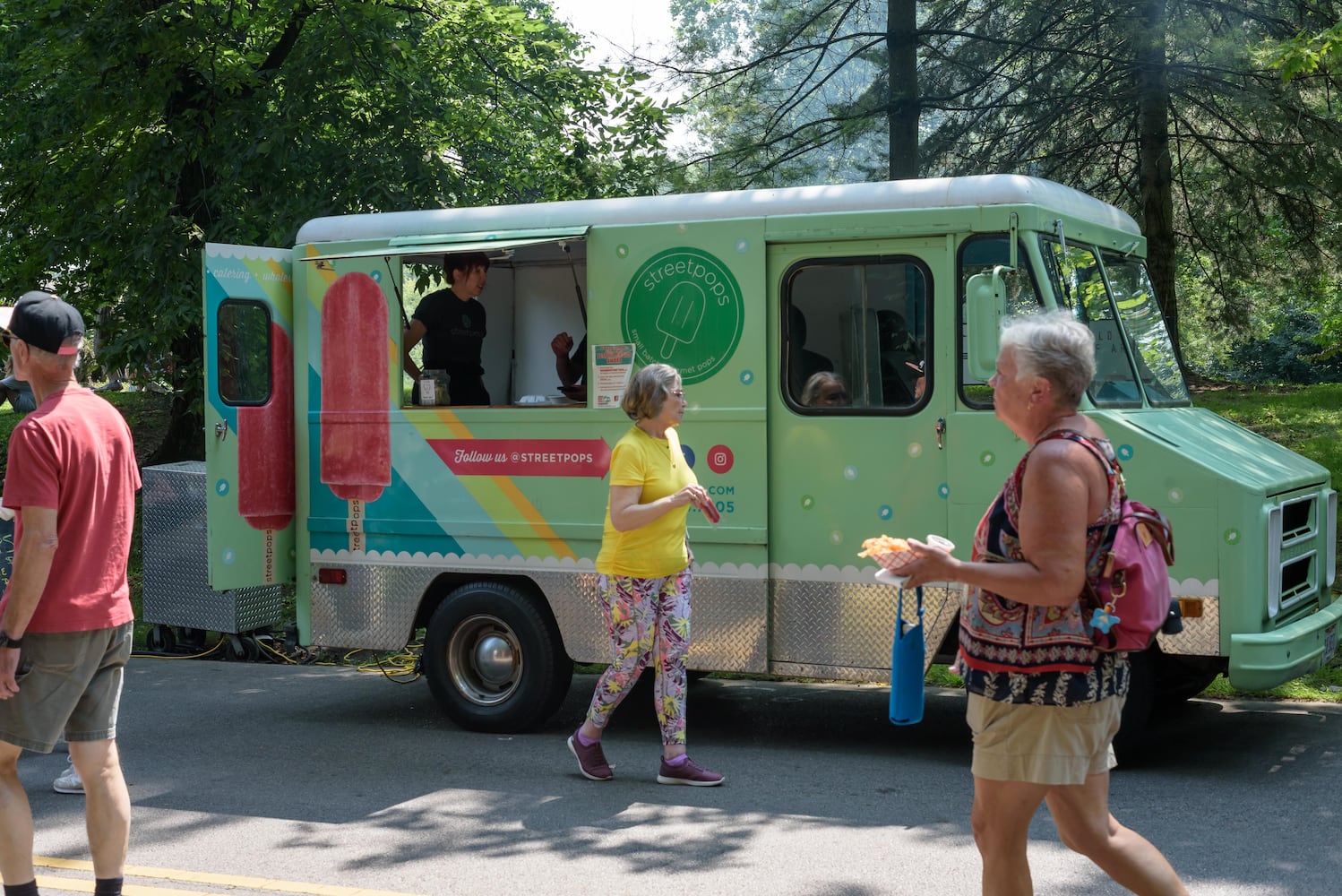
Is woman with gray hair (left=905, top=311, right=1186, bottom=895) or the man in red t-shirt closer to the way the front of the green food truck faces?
the woman with gray hair

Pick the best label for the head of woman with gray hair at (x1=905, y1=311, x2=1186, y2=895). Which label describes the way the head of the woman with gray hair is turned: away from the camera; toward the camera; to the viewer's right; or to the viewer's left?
to the viewer's left

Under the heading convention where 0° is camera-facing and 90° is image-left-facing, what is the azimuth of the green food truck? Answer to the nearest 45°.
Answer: approximately 270°

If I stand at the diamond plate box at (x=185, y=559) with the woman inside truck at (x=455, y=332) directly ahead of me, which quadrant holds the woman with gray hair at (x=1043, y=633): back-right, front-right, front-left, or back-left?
front-right

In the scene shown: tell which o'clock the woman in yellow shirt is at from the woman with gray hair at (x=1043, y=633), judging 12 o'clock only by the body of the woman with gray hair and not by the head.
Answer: The woman in yellow shirt is roughly at 2 o'clock from the woman with gray hair.

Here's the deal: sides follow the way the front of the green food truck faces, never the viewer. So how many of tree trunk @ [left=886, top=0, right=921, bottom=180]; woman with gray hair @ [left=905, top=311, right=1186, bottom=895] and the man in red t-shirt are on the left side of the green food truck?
1

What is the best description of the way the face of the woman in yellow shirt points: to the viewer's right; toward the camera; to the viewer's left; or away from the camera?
to the viewer's right

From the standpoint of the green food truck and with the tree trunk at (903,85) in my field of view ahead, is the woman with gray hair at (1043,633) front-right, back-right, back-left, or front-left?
back-right

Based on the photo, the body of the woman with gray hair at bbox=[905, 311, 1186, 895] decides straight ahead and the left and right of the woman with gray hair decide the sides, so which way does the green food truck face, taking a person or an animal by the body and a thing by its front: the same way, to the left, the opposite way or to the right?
the opposite way

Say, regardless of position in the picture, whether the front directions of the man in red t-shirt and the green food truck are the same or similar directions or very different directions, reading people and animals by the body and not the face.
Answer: very different directions

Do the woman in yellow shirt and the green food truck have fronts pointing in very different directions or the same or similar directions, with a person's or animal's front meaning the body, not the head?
same or similar directions

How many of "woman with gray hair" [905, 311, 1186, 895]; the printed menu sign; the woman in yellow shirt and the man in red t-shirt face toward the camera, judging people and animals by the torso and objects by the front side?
1

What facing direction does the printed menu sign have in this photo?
toward the camera

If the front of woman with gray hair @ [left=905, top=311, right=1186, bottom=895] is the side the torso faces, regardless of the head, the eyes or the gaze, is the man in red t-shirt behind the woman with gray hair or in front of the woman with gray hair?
in front

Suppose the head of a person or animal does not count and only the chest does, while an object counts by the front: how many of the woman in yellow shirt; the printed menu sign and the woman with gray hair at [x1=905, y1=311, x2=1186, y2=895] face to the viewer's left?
1

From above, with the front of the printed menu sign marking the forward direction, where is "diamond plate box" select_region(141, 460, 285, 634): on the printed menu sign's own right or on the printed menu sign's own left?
on the printed menu sign's own right

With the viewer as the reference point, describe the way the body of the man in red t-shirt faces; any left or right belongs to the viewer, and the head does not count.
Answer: facing away from the viewer and to the left of the viewer

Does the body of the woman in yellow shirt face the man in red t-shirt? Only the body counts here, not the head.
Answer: no
